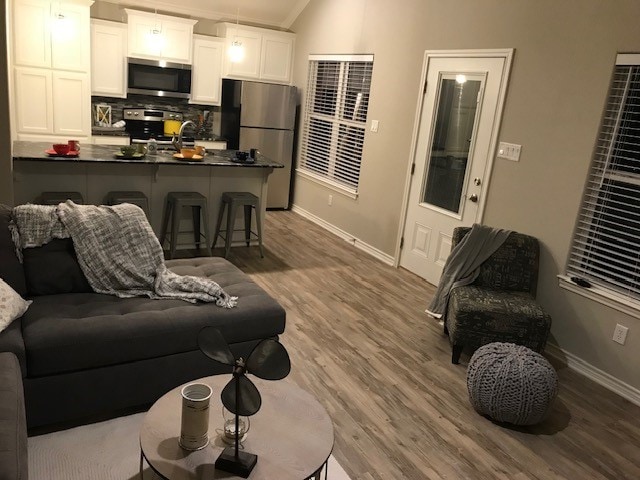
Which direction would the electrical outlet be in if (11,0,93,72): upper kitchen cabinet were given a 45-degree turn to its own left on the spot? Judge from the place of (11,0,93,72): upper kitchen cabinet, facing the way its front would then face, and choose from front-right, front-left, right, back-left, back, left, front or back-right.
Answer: front

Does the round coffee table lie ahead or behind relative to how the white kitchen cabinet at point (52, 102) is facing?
ahead

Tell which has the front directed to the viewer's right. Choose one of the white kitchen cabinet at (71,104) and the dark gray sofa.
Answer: the dark gray sofa

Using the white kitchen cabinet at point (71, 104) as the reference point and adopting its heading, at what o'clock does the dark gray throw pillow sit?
The dark gray throw pillow is roughly at 12 o'clock from the white kitchen cabinet.

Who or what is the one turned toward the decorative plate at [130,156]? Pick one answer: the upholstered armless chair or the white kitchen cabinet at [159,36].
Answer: the white kitchen cabinet

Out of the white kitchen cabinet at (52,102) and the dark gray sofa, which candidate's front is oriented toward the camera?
the white kitchen cabinet

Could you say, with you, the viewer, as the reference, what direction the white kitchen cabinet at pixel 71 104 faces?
facing the viewer

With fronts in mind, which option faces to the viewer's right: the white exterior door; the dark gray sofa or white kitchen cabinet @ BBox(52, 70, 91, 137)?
the dark gray sofa

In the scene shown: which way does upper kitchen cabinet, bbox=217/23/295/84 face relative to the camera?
toward the camera

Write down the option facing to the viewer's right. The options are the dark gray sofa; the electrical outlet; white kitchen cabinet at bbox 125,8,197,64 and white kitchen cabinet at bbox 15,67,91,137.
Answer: the dark gray sofa

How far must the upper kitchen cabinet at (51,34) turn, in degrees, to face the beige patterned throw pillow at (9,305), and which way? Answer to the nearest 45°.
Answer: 0° — it already faces it

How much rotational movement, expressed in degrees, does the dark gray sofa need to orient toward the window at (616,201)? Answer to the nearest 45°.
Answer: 0° — it already faces it

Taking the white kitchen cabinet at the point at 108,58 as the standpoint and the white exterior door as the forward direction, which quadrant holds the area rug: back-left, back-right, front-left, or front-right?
front-right

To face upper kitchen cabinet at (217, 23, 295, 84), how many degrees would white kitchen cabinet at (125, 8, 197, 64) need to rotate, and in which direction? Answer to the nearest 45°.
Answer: approximately 90° to its left

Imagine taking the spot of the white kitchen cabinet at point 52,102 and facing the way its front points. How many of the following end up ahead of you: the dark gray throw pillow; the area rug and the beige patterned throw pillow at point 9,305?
3

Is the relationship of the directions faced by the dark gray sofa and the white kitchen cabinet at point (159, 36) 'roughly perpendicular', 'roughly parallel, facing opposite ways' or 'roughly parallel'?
roughly perpendicular

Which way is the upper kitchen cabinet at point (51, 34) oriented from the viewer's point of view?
toward the camera

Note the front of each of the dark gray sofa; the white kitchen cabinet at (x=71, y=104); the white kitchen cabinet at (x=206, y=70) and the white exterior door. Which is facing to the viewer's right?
the dark gray sofa

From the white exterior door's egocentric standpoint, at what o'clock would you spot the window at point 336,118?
The window is roughly at 3 o'clock from the white exterior door.

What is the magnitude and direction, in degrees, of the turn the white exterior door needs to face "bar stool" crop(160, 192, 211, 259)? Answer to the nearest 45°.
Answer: approximately 45° to its right

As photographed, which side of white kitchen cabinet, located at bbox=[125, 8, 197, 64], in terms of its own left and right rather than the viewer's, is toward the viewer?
front

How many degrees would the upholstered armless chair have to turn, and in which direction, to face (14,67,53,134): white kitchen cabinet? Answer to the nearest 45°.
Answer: approximately 90° to its right
